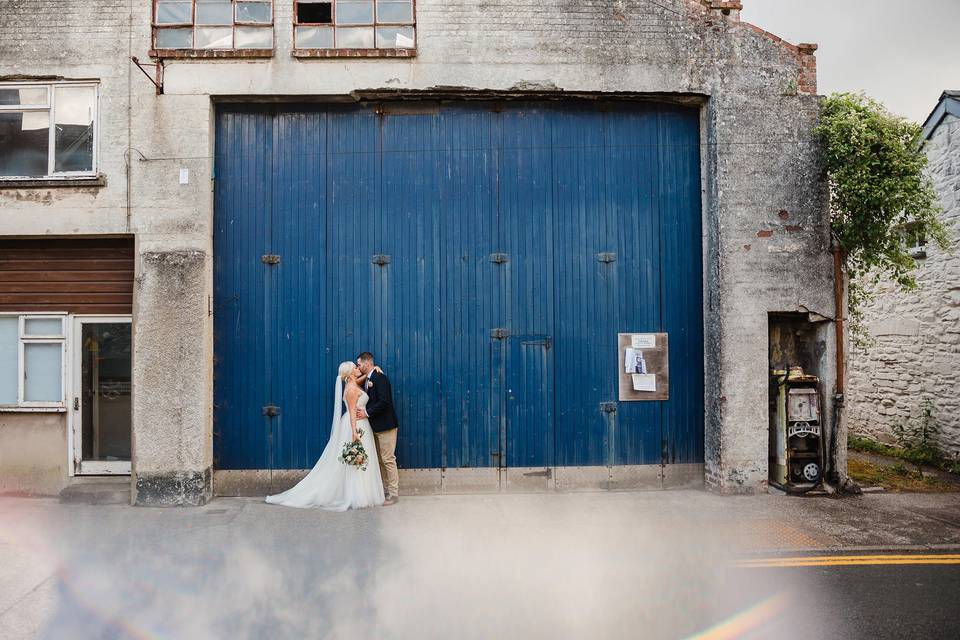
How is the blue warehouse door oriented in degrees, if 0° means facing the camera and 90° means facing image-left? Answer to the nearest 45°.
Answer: approximately 0°

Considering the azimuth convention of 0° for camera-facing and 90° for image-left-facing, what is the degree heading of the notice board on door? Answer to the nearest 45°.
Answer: approximately 0°

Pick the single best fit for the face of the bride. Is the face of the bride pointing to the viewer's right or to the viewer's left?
to the viewer's right

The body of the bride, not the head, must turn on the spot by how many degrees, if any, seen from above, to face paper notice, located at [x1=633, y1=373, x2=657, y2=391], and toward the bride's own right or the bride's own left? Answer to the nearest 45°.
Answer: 0° — they already face it

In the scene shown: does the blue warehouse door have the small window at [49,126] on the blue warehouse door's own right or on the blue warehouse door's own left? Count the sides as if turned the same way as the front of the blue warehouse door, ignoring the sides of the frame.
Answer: on the blue warehouse door's own right

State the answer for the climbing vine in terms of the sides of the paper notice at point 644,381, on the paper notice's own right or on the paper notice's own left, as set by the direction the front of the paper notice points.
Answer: on the paper notice's own left

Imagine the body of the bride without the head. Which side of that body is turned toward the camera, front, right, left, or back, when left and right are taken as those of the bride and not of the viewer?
right

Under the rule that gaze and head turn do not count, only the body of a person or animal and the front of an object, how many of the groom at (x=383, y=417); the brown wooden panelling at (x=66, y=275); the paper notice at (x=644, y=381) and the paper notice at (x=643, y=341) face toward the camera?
3
